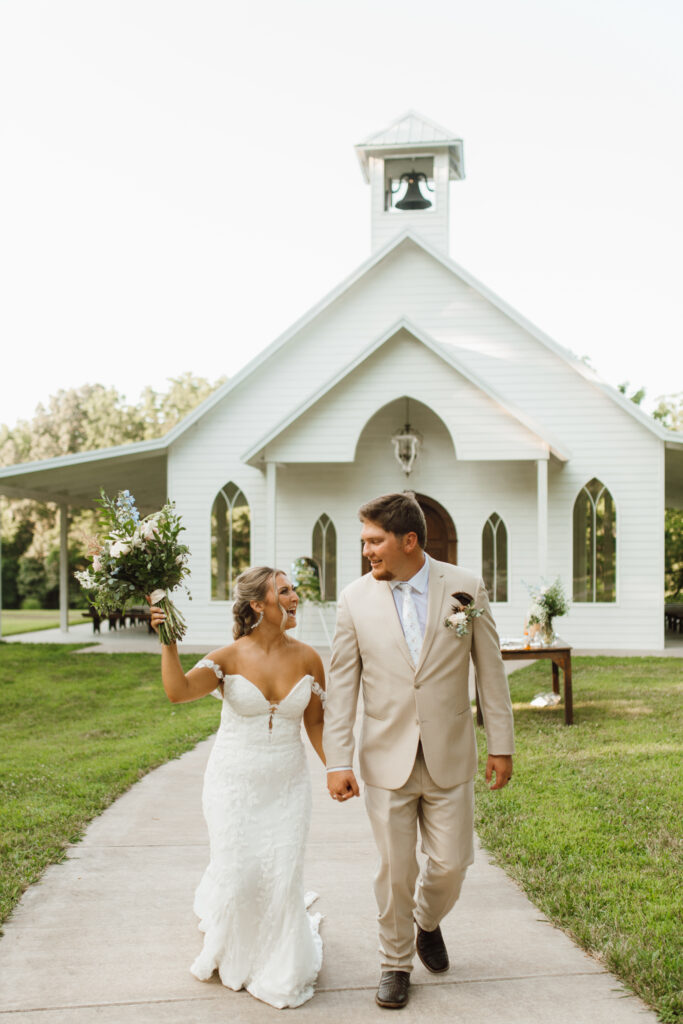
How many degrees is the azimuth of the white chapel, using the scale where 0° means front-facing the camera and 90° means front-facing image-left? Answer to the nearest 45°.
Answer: approximately 0°

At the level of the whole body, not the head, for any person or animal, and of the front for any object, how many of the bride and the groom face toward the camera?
2

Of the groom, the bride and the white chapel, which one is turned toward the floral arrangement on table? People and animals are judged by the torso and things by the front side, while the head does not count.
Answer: the white chapel

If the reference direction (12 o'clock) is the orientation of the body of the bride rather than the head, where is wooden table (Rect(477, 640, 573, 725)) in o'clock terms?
The wooden table is roughly at 7 o'clock from the bride.

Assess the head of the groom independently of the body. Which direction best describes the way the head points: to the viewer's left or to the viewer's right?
to the viewer's left

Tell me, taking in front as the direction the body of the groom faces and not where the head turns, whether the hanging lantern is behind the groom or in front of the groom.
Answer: behind

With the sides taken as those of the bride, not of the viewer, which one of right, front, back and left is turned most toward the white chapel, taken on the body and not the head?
back

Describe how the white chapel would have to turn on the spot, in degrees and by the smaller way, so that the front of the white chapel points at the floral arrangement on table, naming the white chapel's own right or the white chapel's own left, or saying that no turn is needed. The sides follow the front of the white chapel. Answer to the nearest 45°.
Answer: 0° — it already faces it
